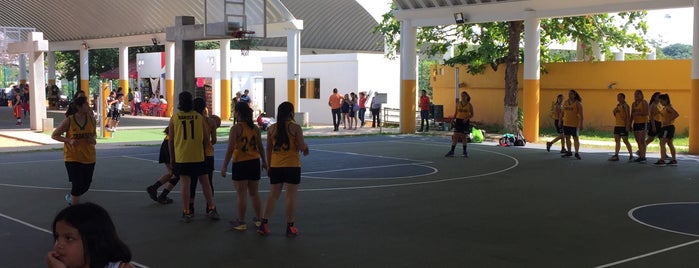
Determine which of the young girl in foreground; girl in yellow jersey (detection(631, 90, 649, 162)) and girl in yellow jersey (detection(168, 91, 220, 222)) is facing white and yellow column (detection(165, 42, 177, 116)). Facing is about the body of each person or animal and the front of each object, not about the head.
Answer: girl in yellow jersey (detection(168, 91, 220, 222))

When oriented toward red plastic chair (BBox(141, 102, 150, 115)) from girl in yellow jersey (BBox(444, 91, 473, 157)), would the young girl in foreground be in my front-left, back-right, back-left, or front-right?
back-left

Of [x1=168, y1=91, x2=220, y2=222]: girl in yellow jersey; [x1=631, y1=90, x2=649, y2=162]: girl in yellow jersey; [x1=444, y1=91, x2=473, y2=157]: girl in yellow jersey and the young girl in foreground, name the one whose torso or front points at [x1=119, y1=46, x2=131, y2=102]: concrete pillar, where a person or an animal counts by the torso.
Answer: [x1=168, y1=91, x2=220, y2=222]: girl in yellow jersey

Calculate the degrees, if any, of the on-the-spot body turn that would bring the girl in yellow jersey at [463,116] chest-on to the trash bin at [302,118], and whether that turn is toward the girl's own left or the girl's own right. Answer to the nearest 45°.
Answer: approximately 135° to the girl's own right

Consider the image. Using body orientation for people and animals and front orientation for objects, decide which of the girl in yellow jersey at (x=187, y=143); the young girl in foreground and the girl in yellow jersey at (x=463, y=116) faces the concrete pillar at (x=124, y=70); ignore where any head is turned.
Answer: the girl in yellow jersey at (x=187, y=143)

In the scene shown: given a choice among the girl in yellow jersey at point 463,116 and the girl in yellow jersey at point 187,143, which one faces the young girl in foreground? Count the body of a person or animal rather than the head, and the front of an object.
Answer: the girl in yellow jersey at point 463,116

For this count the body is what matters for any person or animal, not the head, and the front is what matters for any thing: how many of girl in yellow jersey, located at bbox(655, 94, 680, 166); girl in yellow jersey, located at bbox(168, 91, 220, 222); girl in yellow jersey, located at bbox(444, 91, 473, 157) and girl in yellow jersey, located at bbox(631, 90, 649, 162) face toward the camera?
2

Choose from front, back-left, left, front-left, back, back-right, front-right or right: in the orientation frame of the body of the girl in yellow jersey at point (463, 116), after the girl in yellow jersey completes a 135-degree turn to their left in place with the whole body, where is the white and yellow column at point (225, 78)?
left

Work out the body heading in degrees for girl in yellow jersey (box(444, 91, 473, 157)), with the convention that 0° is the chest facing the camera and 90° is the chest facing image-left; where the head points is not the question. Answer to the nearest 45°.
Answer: approximately 0°

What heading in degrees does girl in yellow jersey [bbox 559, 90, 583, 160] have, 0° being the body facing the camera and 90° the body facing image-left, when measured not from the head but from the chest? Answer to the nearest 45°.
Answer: approximately 45°

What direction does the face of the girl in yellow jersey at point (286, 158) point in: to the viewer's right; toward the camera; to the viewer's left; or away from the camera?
away from the camera

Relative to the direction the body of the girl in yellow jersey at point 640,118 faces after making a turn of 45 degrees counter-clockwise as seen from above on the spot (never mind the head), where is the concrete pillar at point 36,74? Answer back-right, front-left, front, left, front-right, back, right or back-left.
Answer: back-right

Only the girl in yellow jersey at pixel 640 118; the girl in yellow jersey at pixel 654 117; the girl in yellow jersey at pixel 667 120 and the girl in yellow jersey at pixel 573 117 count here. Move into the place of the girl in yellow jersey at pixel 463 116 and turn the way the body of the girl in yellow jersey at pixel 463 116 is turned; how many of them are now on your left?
4

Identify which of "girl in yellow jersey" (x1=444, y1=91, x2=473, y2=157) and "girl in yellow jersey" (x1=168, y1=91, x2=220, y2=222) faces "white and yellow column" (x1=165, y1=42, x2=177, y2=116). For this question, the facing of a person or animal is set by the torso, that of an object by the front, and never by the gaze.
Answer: "girl in yellow jersey" (x1=168, y1=91, x2=220, y2=222)
